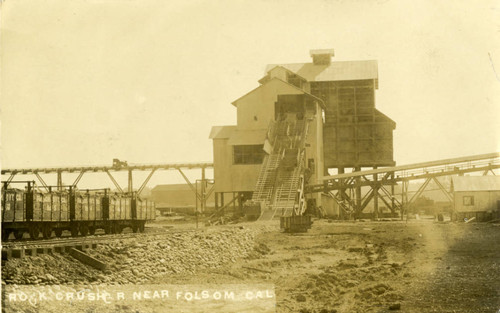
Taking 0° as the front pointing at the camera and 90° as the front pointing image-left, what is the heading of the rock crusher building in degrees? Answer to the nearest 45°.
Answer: approximately 0°

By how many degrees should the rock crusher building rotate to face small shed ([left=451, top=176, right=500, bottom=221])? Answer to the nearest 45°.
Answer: approximately 90° to its left
